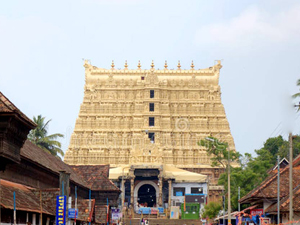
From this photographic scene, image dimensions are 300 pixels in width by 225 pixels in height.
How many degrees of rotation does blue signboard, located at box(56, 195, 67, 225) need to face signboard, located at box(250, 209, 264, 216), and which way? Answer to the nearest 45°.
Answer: approximately 135° to its left

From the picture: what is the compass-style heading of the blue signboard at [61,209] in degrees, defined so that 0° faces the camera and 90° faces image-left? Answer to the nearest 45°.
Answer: approximately 0°
